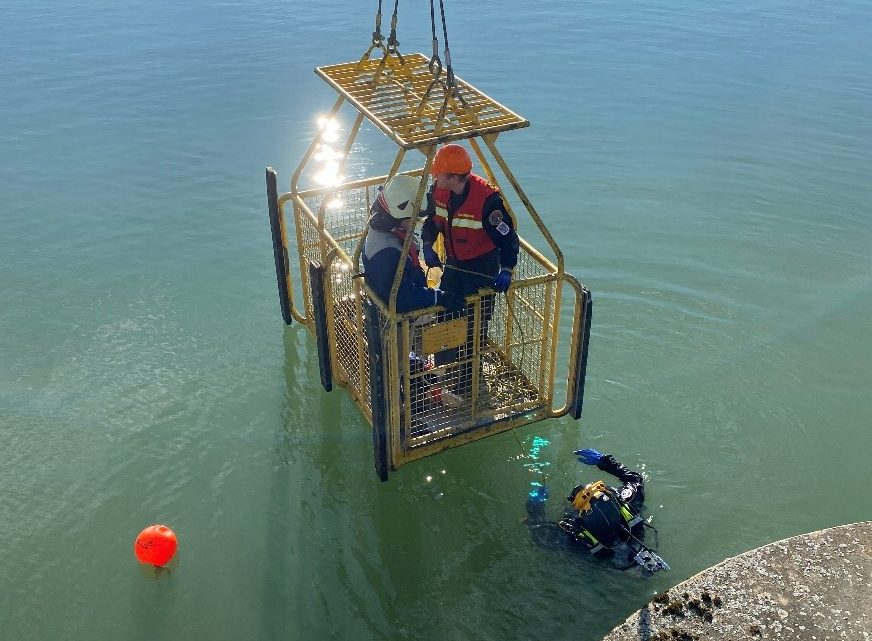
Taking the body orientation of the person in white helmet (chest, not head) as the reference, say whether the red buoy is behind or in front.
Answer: behind

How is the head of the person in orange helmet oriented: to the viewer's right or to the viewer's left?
to the viewer's left

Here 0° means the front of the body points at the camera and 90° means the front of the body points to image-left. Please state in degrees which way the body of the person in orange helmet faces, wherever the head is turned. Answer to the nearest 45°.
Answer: approximately 45°

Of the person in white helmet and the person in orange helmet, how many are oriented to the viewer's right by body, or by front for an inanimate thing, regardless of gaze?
1

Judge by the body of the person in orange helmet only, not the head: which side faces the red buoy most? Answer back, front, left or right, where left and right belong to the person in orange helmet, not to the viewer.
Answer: front

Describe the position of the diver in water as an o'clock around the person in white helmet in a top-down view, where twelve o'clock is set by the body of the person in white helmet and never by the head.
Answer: The diver in water is roughly at 1 o'clock from the person in white helmet.

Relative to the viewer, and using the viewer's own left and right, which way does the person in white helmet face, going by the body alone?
facing to the right of the viewer

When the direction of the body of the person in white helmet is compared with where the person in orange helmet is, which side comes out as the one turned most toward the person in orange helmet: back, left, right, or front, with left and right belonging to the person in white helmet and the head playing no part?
front
